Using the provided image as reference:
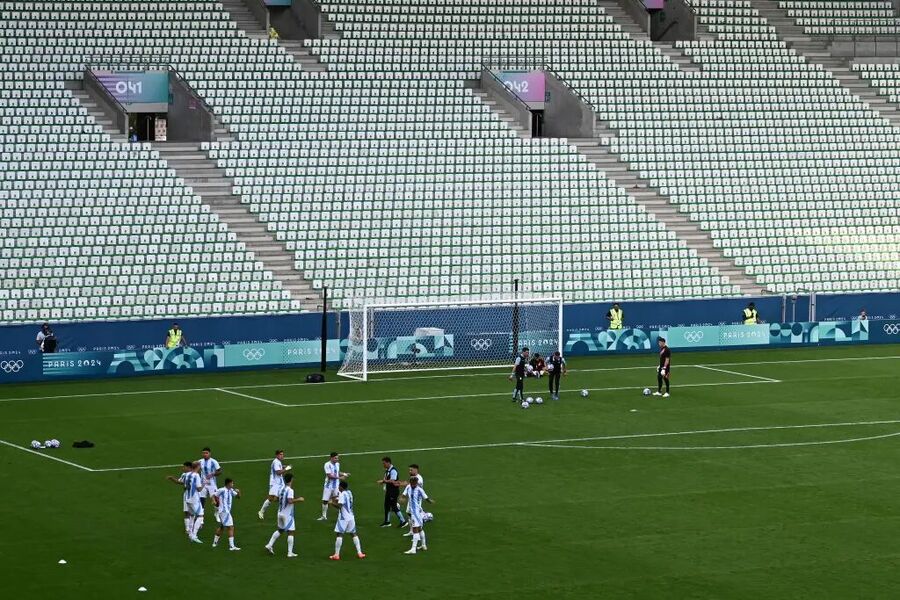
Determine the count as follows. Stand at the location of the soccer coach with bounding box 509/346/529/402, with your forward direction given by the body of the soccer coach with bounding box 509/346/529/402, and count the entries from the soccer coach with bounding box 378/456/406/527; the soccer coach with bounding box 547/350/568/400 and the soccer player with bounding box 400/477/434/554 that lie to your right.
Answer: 2

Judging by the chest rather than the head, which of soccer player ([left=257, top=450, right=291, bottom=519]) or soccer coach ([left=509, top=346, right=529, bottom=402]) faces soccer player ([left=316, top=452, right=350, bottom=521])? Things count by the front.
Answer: soccer player ([left=257, top=450, right=291, bottom=519])

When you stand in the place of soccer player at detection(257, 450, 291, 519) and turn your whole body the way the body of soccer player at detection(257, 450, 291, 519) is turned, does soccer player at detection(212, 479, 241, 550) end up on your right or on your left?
on your right

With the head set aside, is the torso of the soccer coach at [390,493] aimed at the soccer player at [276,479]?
yes

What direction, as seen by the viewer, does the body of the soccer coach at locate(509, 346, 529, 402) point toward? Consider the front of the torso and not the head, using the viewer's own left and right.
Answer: facing to the right of the viewer

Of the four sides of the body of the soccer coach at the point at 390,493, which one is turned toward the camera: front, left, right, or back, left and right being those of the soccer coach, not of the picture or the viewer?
left

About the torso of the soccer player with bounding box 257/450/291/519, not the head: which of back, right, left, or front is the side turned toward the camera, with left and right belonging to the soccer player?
right
